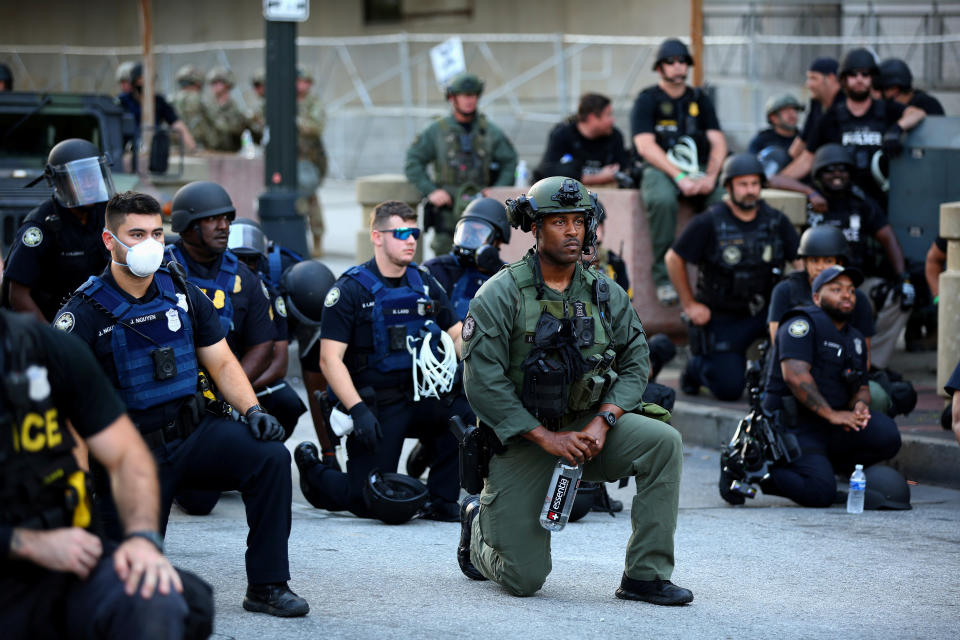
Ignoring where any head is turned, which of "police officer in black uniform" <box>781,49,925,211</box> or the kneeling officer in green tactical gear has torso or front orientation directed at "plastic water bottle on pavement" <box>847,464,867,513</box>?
the police officer in black uniform

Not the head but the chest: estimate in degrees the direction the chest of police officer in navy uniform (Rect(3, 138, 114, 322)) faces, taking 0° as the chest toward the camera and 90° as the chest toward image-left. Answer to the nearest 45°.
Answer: approximately 315°

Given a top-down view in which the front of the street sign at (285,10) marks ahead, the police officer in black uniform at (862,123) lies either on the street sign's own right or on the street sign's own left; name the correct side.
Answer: on the street sign's own left

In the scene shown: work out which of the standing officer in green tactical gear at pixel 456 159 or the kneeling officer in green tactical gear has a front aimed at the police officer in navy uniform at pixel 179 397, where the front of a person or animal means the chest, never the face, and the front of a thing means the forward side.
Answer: the standing officer in green tactical gear

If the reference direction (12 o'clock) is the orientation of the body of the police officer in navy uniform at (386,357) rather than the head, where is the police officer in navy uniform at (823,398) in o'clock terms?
the police officer in navy uniform at (823,398) is roughly at 10 o'clock from the police officer in navy uniform at (386,357).

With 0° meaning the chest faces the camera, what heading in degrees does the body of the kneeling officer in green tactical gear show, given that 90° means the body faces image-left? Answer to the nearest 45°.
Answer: approximately 315°

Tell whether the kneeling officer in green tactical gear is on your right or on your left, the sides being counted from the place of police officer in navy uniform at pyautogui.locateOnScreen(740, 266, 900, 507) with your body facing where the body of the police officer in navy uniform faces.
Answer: on your right

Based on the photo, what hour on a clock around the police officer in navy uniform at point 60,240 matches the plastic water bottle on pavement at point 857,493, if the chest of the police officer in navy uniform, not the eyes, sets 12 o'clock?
The plastic water bottle on pavement is roughly at 11 o'clock from the police officer in navy uniform.

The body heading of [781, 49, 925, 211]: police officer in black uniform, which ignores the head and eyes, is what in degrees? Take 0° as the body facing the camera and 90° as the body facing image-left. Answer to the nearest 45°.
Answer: approximately 0°

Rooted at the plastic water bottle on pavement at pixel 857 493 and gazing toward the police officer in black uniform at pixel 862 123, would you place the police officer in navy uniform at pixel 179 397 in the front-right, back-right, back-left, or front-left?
back-left

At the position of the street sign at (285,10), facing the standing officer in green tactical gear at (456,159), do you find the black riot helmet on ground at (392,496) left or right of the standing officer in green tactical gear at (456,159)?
right
